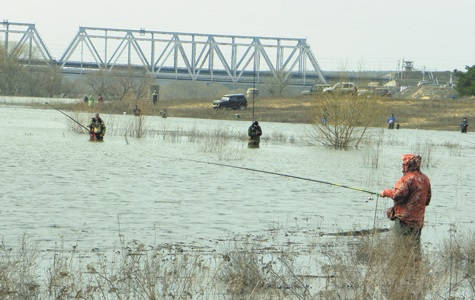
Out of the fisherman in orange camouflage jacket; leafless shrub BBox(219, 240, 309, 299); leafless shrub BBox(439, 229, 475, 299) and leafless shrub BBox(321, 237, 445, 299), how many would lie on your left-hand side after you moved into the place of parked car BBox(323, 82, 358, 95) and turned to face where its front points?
4

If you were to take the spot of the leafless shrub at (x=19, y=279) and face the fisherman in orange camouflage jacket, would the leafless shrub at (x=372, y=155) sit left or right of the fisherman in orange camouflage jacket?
left

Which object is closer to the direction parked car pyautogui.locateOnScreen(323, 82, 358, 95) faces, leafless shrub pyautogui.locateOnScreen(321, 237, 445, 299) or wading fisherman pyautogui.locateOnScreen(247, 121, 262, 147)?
the wading fisherman

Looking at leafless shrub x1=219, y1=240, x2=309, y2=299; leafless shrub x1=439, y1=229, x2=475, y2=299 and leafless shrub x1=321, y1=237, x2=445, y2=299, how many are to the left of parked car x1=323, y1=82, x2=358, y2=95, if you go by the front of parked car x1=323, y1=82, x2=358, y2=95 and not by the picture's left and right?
3

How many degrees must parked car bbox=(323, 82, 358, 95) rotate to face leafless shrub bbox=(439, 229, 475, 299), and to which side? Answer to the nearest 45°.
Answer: approximately 90° to its left

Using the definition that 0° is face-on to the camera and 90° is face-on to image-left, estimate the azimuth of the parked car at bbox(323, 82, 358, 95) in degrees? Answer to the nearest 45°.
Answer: approximately 90°

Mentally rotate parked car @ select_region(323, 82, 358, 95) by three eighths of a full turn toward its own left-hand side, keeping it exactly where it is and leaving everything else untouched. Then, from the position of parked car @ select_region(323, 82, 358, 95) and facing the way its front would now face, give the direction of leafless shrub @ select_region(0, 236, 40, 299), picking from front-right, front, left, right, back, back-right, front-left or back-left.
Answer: front-right

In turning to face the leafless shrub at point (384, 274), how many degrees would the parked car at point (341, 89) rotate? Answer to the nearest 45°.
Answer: approximately 90° to its left

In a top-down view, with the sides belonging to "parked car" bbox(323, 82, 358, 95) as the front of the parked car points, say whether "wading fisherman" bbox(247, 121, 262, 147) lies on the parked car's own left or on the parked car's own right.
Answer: on the parked car's own left

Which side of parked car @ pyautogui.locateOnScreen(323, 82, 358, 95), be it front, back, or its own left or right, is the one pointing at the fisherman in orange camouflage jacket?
left

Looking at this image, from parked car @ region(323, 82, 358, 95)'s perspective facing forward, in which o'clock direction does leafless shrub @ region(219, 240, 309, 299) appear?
The leafless shrub is roughly at 9 o'clock from the parked car.
